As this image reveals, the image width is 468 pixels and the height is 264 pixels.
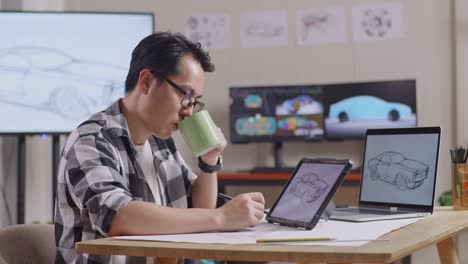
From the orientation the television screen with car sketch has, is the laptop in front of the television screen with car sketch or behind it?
in front

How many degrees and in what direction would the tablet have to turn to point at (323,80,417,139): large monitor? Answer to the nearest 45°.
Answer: approximately 135° to its right

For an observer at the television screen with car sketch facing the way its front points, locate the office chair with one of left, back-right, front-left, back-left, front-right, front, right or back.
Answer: front

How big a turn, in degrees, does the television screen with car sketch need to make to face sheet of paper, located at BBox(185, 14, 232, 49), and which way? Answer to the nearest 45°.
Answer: approximately 135° to its left

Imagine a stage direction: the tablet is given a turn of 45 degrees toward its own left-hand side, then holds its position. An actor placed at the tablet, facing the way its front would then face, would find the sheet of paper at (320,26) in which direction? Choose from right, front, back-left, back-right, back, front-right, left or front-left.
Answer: back

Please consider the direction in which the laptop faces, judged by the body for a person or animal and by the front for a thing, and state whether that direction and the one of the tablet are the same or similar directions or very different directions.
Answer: same or similar directions

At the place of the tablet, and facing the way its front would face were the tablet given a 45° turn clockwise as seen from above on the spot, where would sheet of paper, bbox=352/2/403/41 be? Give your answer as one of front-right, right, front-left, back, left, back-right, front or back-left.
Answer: right

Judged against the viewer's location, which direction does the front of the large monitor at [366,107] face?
facing the viewer

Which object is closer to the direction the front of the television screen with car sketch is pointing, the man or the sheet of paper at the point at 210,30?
the man

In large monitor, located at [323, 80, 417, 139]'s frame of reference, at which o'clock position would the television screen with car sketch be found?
The television screen with car sketch is roughly at 2 o'clock from the large monitor.

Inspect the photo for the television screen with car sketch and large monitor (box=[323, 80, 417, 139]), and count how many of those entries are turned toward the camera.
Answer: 2

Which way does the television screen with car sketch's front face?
toward the camera
